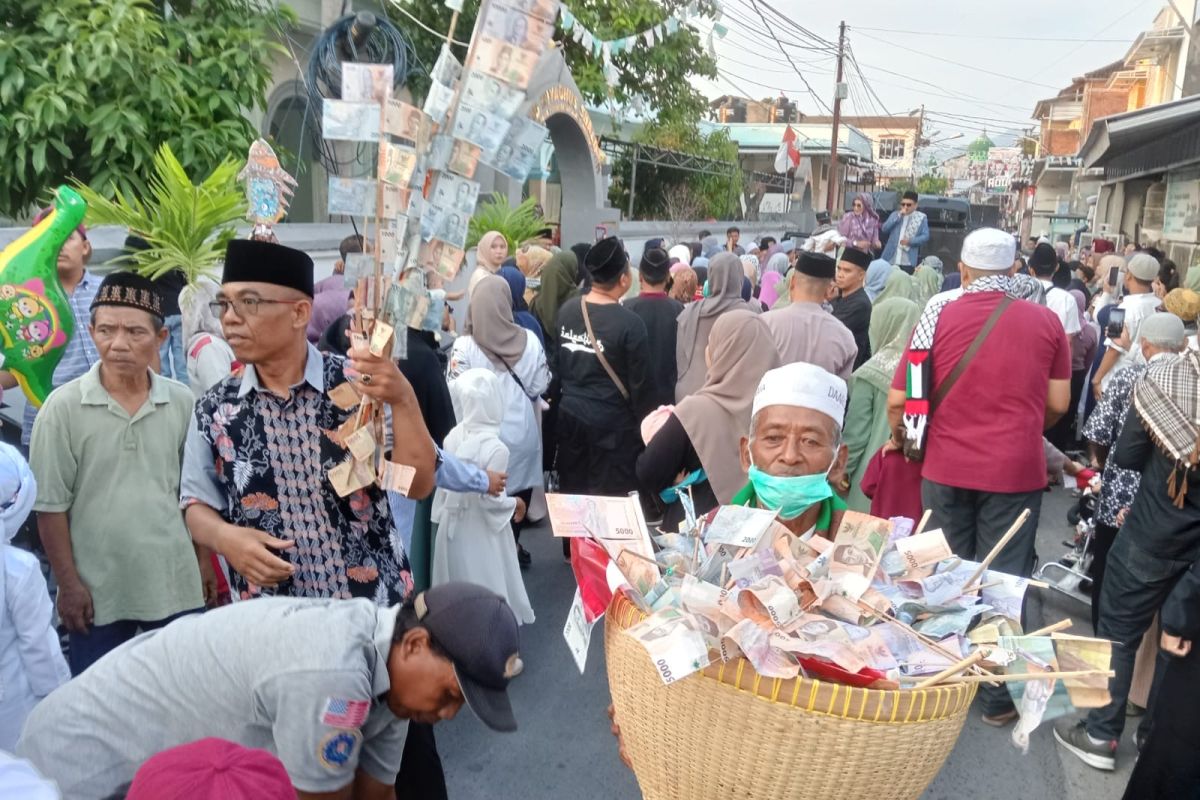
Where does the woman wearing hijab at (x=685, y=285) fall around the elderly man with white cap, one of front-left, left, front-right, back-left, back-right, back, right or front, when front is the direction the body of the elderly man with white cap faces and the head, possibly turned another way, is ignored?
back

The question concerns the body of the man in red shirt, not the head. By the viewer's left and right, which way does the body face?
facing away from the viewer

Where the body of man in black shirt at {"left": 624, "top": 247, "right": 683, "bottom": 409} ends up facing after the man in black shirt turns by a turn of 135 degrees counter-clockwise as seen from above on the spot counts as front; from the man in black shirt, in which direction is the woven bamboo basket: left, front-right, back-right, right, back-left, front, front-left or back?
front-left

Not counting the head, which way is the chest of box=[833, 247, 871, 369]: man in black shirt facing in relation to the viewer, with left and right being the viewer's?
facing the viewer and to the left of the viewer

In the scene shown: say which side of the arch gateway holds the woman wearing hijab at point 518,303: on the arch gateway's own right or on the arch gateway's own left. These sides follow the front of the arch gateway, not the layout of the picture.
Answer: on the arch gateway's own right

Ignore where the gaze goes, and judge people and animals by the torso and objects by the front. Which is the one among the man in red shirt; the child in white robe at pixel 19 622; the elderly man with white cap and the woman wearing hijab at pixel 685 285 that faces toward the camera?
the elderly man with white cap

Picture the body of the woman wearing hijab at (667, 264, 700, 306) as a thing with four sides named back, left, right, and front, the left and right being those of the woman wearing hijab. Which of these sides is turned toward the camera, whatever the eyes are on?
back

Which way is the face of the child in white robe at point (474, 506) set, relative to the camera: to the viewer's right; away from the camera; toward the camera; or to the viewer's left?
away from the camera

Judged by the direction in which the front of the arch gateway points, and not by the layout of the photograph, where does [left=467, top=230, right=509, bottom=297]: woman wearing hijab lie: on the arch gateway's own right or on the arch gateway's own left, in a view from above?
on the arch gateway's own right

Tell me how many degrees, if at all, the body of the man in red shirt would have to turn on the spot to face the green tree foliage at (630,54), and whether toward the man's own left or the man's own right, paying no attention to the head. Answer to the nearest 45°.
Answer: approximately 45° to the man's own left

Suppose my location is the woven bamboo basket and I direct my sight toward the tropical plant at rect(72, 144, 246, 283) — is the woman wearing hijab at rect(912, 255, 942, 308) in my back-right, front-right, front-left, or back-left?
front-right

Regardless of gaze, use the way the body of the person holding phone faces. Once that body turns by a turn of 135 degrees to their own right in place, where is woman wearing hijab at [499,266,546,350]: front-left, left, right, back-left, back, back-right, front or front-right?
back-right

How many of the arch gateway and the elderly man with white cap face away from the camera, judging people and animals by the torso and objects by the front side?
0

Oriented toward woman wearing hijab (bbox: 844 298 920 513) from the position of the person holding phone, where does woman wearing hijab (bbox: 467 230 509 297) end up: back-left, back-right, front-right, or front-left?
front-right

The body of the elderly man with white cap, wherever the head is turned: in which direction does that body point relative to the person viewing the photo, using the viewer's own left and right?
facing the viewer

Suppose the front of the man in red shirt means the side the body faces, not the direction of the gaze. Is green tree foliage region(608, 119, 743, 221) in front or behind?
in front

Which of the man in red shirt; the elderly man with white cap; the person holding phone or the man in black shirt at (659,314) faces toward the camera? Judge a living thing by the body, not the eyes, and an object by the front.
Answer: the elderly man with white cap

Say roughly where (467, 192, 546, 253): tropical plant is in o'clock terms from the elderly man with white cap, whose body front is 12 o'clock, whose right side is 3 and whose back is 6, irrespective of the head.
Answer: The tropical plant is roughly at 5 o'clock from the elderly man with white cap.
